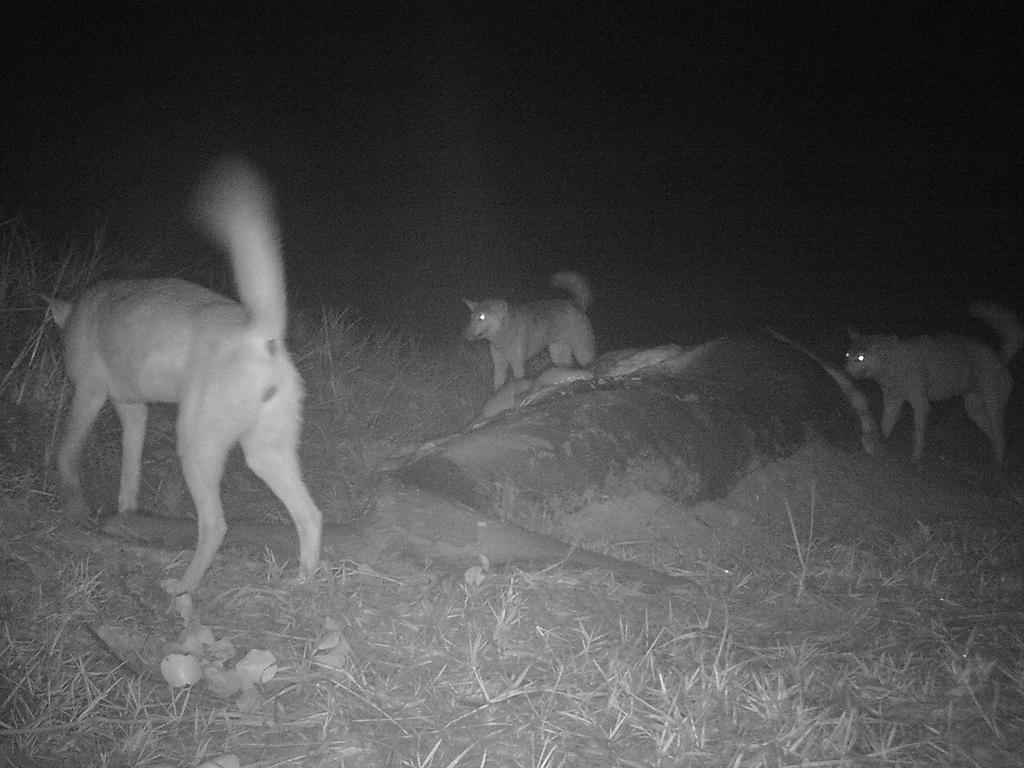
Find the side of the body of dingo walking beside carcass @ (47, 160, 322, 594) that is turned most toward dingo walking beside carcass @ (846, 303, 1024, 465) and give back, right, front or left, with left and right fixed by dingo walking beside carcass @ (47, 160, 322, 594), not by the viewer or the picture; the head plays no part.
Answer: right

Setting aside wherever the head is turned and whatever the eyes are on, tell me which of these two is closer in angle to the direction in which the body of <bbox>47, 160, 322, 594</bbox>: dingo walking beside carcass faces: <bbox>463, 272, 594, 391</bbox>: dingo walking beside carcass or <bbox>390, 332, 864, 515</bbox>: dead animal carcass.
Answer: the dingo walking beside carcass

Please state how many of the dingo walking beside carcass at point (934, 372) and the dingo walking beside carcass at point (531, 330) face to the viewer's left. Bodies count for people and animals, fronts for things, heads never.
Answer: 2

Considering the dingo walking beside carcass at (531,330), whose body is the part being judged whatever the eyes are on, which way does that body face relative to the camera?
to the viewer's left

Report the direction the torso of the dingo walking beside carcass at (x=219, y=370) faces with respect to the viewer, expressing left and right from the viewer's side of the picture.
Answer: facing away from the viewer and to the left of the viewer

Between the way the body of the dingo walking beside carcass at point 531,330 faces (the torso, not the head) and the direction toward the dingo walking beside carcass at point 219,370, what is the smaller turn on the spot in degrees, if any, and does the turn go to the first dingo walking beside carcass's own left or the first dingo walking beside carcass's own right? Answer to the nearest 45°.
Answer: approximately 90° to the first dingo walking beside carcass's own left

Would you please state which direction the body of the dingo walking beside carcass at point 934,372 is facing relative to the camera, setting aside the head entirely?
to the viewer's left
